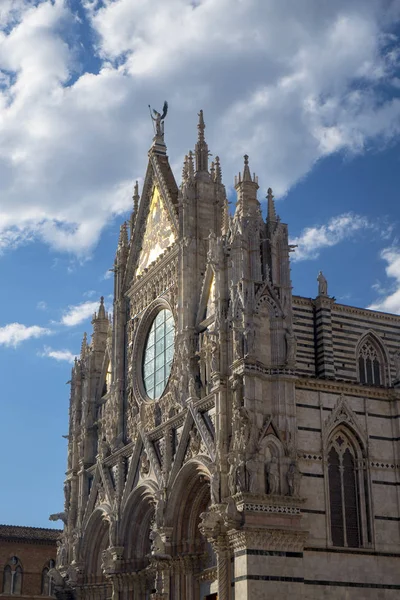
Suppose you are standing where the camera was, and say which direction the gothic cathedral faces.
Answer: facing the viewer and to the left of the viewer
